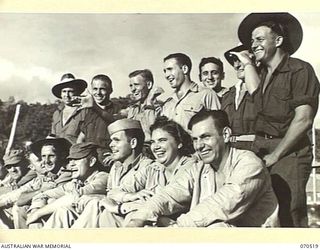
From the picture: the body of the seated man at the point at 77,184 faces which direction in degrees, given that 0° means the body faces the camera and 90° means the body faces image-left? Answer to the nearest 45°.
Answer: approximately 45°

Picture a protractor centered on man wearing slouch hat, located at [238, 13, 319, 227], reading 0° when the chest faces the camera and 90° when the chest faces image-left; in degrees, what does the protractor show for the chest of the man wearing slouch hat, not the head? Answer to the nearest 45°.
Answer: approximately 45°

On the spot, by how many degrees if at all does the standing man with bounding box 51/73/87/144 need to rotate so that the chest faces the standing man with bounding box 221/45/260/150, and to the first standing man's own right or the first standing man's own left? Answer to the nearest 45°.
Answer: approximately 90° to the first standing man's own left

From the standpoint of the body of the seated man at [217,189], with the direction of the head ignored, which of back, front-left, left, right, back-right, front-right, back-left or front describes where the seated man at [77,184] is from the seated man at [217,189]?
front-right

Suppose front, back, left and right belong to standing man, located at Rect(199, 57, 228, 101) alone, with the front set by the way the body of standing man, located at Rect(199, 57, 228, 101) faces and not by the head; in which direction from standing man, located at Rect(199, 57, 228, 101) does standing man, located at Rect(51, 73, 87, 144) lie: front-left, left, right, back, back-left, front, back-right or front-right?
front-right

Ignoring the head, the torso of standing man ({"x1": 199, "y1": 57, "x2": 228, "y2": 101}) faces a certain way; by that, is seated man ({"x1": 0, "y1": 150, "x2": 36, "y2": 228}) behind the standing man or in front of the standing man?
in front

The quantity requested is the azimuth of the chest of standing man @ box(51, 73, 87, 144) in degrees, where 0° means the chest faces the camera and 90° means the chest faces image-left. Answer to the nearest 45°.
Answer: approximately 0°
